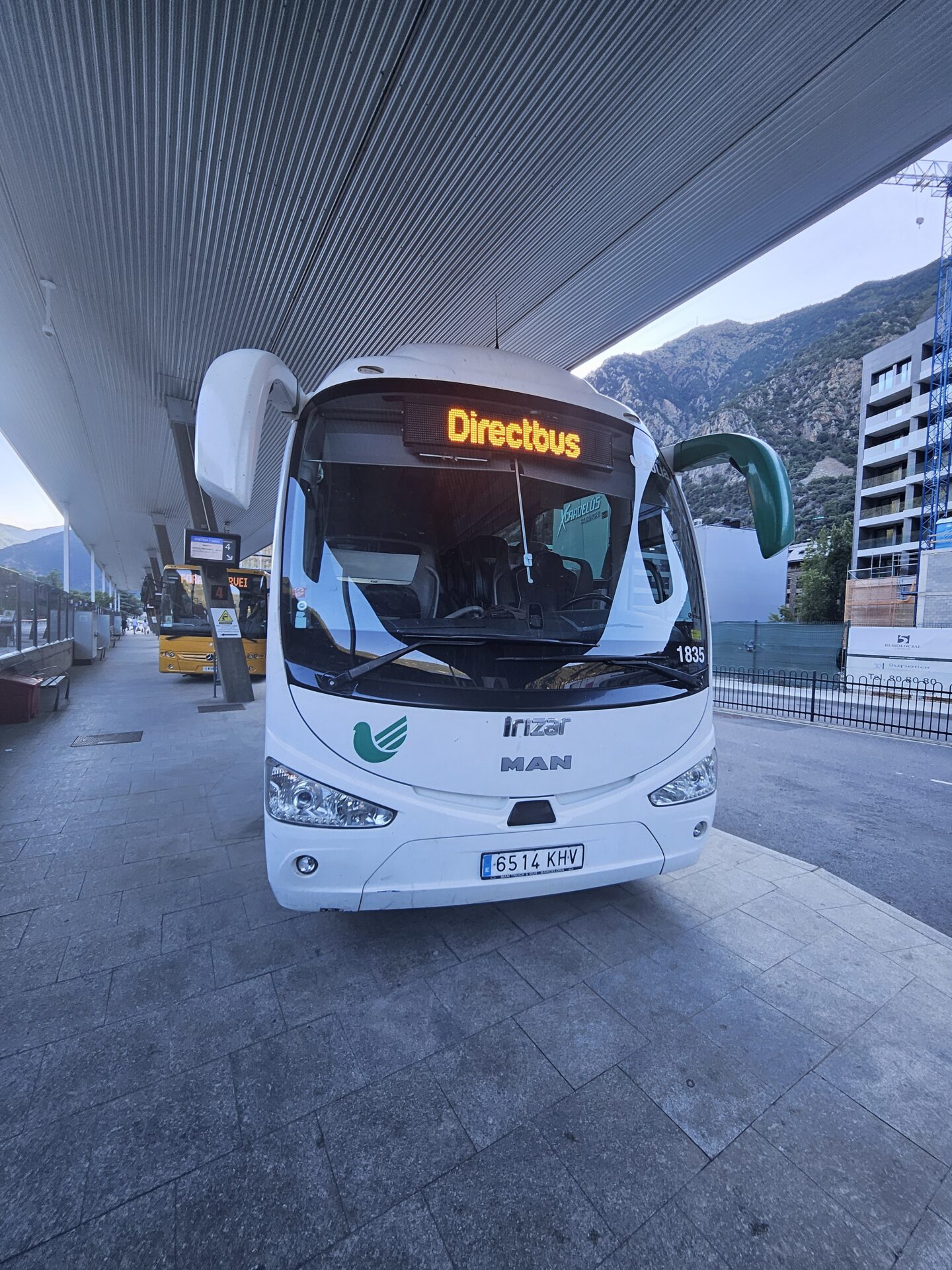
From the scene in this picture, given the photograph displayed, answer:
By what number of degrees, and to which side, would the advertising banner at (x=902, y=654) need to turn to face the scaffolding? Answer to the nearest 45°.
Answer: approximately 180°

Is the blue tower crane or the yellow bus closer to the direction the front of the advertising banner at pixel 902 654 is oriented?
the yellow bus

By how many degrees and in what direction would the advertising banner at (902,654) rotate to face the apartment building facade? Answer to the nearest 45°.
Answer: approximately 180°

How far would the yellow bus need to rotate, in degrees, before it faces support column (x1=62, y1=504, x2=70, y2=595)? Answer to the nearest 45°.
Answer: approximately 180°

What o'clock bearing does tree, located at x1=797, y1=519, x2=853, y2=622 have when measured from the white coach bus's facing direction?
The tree is roughly at 7 o'clock from the white coach bus.

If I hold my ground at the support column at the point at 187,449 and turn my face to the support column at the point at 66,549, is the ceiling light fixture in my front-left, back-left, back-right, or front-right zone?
back-left

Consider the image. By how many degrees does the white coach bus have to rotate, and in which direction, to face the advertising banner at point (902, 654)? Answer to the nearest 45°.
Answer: approximately 135° to its left
